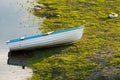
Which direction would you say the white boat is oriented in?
to the viewer's right
